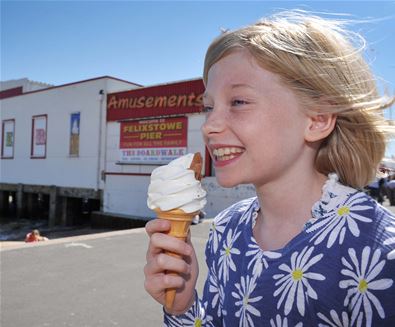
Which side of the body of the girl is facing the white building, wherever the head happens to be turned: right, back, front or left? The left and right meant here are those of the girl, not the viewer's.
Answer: right

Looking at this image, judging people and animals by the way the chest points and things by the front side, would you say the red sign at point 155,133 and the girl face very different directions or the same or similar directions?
same or similar directions

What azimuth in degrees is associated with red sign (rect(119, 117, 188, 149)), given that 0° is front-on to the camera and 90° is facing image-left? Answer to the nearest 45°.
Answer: approximately 45°

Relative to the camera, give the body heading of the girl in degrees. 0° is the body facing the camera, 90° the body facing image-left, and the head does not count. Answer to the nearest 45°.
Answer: approximately 45°

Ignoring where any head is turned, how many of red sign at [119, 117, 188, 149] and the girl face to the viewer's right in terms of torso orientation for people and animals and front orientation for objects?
0

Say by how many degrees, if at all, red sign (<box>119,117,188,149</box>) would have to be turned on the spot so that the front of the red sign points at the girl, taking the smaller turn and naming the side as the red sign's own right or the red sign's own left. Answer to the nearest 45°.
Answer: approximately 45° to the red sign's own left
